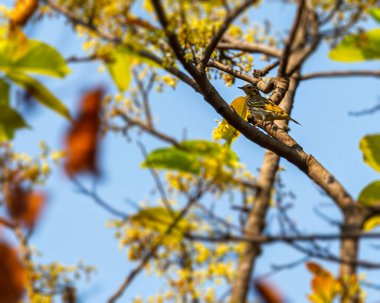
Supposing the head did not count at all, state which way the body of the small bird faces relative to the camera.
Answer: to the viewer's left

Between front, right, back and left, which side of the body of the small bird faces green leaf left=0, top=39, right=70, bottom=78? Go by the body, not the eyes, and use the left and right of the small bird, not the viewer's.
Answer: front

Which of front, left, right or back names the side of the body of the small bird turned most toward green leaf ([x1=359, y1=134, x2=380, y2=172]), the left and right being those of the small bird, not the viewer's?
back

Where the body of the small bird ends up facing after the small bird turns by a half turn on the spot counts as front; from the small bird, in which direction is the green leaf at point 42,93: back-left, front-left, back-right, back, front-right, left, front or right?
back-right
